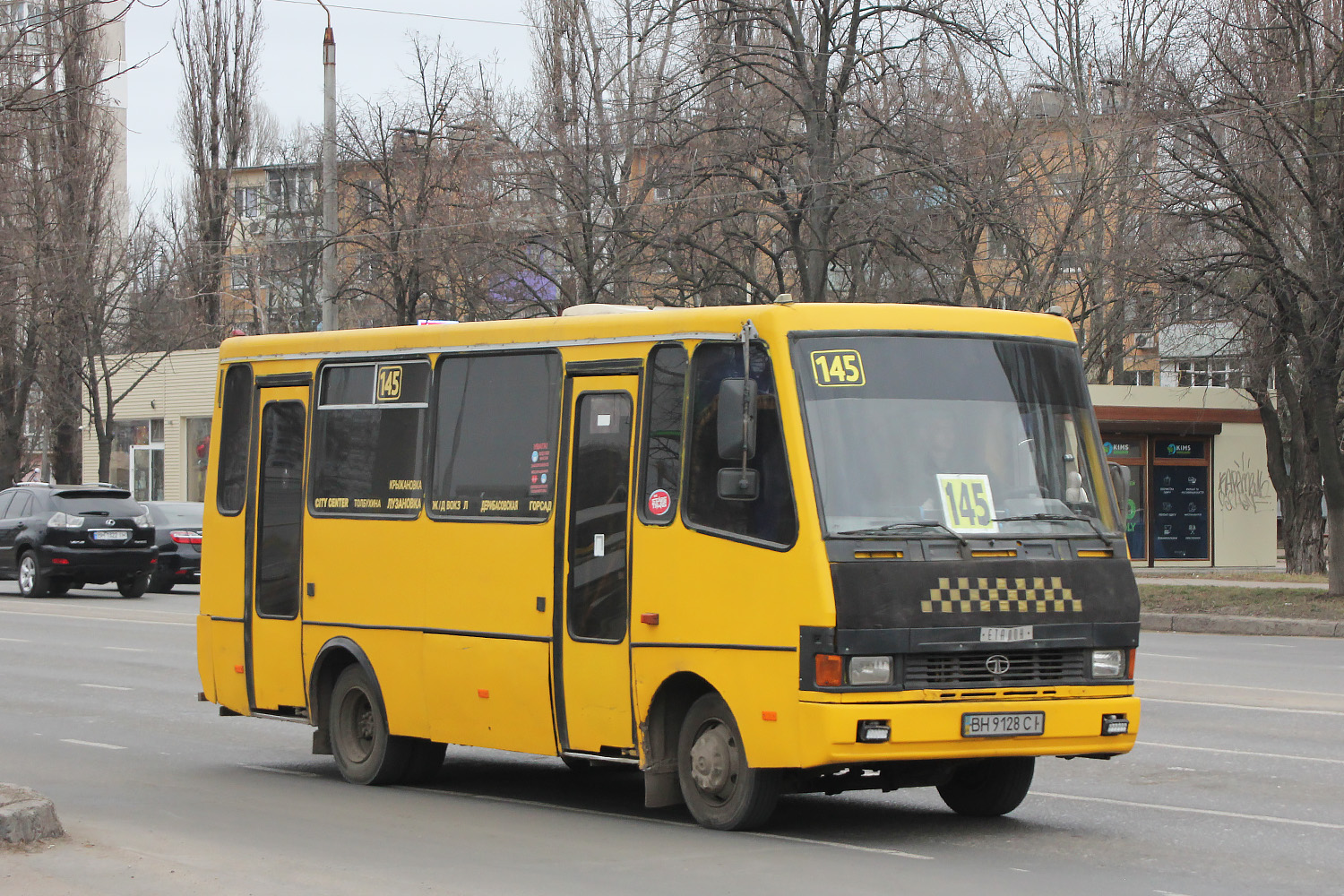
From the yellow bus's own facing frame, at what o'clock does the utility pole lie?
The utility pole is roughly at 7 o'clock from the yellow bus.

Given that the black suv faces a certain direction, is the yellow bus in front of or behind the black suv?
behind

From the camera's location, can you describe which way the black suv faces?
facing away from the viewer and to the left of the viewer

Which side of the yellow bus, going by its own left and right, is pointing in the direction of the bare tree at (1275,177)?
left

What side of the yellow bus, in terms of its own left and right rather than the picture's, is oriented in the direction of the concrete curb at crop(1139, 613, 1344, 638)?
left

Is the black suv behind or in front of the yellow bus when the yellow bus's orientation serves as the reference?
behind

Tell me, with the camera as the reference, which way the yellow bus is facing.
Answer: facing the viewer and to the right of the viewer

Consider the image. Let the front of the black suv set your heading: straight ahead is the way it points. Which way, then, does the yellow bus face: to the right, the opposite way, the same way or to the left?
the opposite way
